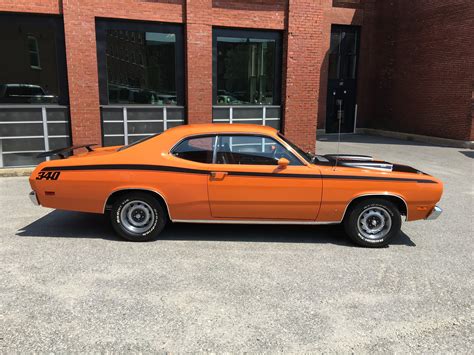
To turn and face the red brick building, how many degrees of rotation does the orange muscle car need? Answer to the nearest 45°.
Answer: approximately 90° to its left

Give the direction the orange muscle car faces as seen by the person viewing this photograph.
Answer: facing to the right of the viewer
